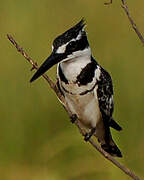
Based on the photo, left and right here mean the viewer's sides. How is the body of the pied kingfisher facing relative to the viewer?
facing the viewer and to the left of the viewer
